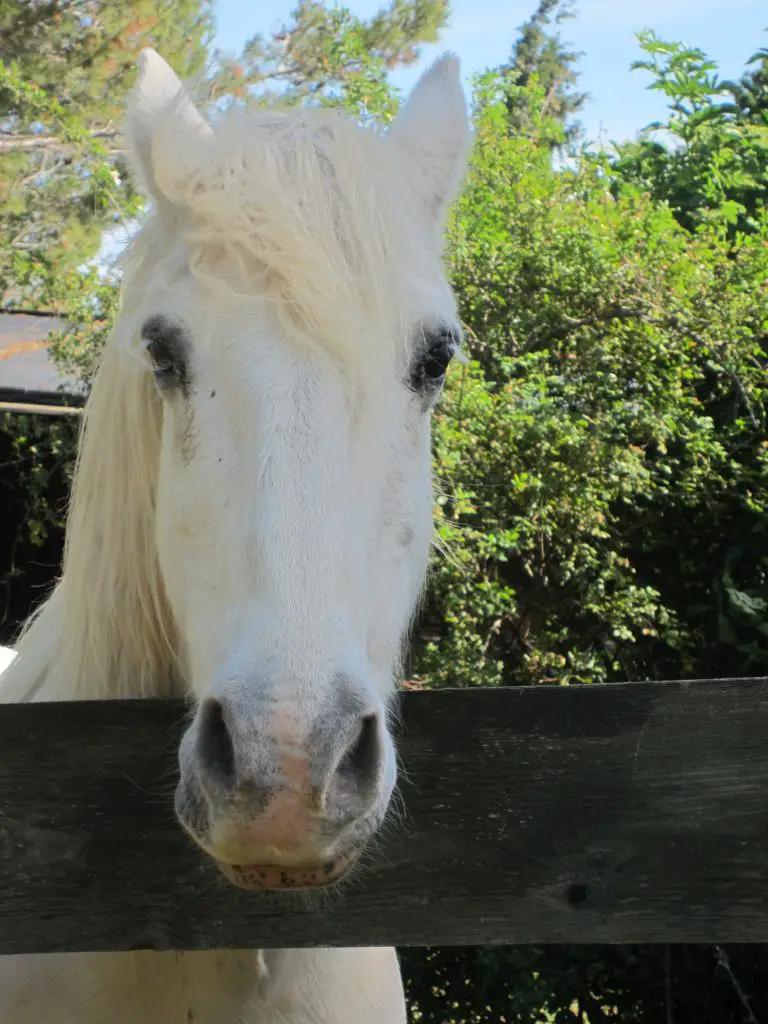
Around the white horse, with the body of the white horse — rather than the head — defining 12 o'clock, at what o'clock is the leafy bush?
The leafy bush is roughly at 7 o'clock from the white horse.

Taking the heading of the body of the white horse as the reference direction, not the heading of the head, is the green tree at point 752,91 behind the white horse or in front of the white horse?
behind

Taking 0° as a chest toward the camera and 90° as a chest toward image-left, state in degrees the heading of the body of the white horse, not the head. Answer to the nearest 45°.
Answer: approximately 0°

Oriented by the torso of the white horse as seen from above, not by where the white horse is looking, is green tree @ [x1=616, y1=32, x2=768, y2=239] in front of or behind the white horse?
behind
